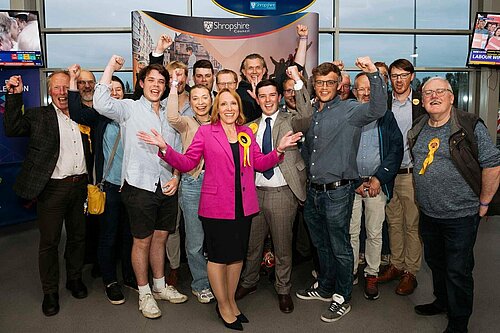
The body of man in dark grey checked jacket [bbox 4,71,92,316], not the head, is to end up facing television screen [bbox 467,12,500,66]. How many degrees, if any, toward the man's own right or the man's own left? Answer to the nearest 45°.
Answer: approximately 45° to the man's own left

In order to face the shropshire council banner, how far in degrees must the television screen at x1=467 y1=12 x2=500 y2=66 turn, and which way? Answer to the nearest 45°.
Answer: approximately 45° to its right

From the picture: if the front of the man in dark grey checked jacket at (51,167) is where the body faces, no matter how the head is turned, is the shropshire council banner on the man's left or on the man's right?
on the man's left

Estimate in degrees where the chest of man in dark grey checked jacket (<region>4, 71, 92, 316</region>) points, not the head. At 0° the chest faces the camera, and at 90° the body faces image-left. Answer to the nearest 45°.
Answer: approximately 315°

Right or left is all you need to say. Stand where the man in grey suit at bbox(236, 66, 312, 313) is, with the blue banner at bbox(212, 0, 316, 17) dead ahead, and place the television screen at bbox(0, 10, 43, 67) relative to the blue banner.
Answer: left

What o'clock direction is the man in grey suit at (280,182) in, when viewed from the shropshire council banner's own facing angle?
The man in grey suit is roughly at 12 o'clock from the shropshire council banner.

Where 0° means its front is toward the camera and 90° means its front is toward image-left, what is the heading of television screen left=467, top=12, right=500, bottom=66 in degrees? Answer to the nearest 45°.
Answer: approximately 0°

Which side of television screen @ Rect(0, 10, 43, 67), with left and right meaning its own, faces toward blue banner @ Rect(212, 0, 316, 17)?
left

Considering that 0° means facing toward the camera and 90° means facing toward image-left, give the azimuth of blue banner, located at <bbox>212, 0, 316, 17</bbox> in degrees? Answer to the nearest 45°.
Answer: approximately 0°

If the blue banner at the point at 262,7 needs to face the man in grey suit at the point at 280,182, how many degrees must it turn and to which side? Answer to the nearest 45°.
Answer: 0° — it already faces them
